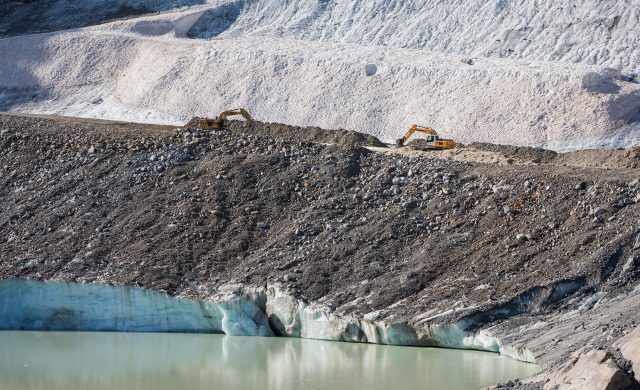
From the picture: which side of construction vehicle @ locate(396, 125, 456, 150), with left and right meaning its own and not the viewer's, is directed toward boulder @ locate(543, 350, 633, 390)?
left

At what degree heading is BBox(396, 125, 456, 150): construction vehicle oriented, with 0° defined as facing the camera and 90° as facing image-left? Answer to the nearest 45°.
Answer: approximately 90°

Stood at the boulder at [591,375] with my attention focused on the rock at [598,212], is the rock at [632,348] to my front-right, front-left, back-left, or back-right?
front-right
